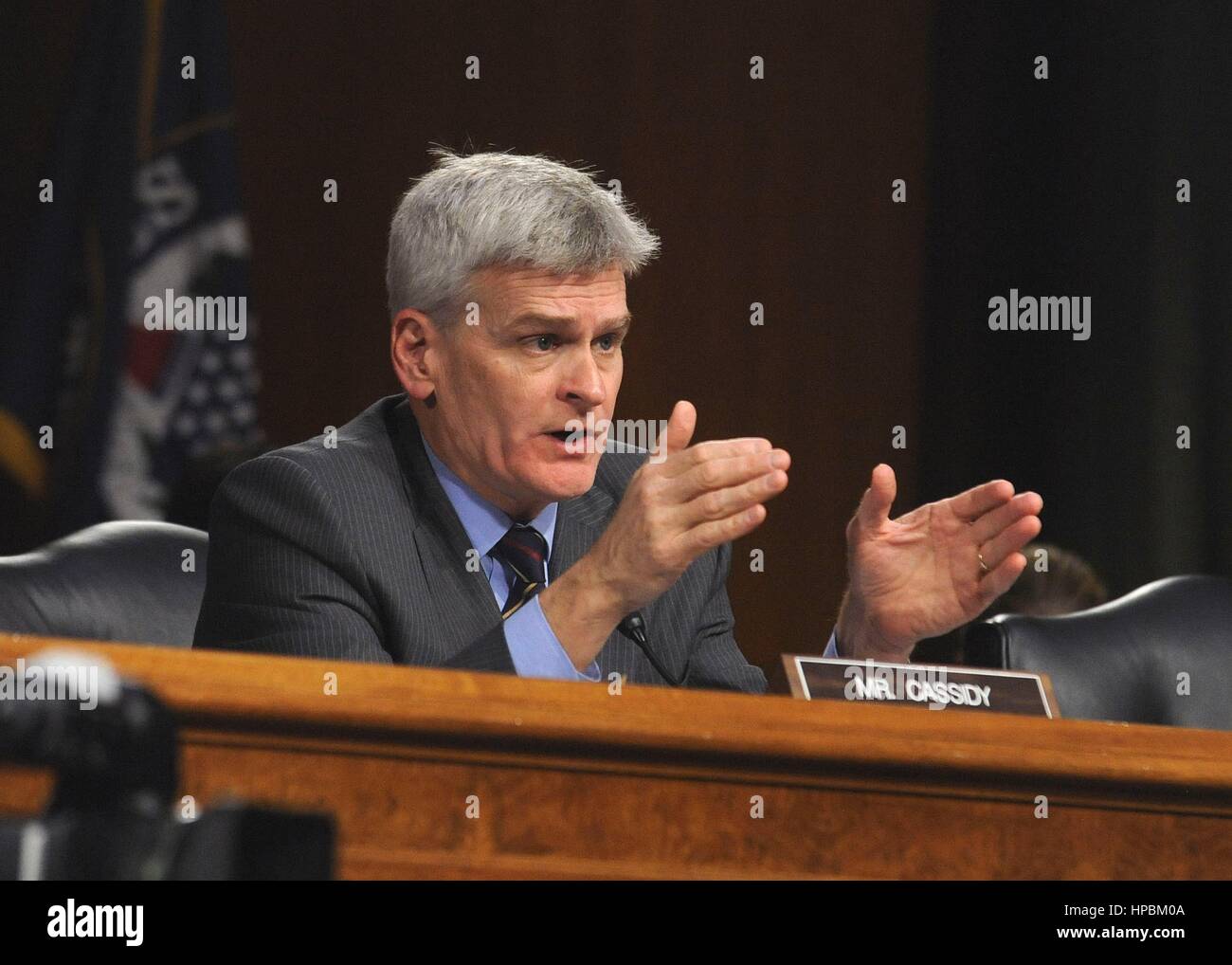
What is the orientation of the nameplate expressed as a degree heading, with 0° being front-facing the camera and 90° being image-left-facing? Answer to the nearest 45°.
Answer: approximately 0°

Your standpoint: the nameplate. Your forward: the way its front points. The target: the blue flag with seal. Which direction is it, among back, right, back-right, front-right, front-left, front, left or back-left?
back-right

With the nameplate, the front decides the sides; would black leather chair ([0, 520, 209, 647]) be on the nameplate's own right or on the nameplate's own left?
on the nameplate's own right

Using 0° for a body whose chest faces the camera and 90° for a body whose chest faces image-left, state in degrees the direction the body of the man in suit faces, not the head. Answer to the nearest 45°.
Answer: approximately 315°

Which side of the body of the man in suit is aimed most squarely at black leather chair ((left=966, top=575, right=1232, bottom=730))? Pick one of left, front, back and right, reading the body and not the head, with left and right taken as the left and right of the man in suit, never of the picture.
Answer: left

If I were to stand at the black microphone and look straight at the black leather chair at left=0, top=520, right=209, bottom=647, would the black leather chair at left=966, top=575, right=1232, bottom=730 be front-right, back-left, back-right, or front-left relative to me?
back-right
